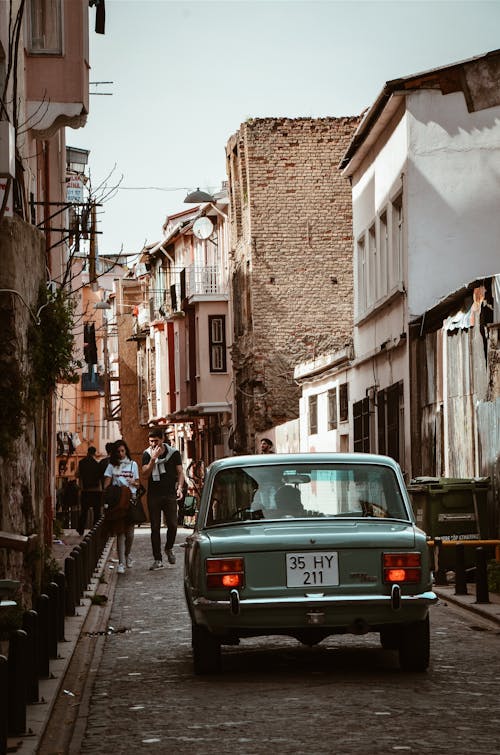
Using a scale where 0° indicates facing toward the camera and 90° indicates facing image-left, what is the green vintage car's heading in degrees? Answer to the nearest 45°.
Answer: approximately 180°

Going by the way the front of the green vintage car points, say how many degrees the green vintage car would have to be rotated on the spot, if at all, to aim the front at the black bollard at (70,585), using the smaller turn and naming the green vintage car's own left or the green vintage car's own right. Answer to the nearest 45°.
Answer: approximately 45° to the green vintage car's own left

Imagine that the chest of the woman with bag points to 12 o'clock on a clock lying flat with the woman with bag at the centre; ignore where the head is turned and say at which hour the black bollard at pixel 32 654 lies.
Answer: The black bollard is roughly at 12 o'clock from the woman with bag.

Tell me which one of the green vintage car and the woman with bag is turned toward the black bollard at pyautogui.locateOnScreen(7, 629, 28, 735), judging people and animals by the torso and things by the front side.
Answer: the woman with bag

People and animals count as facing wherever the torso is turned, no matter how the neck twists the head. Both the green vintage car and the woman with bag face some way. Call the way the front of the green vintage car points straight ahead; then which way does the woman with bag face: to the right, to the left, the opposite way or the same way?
the opposite way

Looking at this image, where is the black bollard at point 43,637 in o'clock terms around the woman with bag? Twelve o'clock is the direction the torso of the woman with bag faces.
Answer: The black bollard is roughly at 12 o'clock from the woman with bag.

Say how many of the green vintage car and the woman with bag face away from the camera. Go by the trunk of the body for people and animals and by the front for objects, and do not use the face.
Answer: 1

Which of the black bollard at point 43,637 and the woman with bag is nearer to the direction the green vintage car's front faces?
the woman with bag

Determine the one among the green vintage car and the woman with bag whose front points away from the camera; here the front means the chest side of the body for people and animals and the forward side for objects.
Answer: the green vintage car

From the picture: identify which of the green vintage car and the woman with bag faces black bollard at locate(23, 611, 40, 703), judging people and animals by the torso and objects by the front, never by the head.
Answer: the woman with bag

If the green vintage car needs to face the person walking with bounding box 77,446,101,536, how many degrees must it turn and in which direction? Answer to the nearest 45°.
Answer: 0° — it already faces them
